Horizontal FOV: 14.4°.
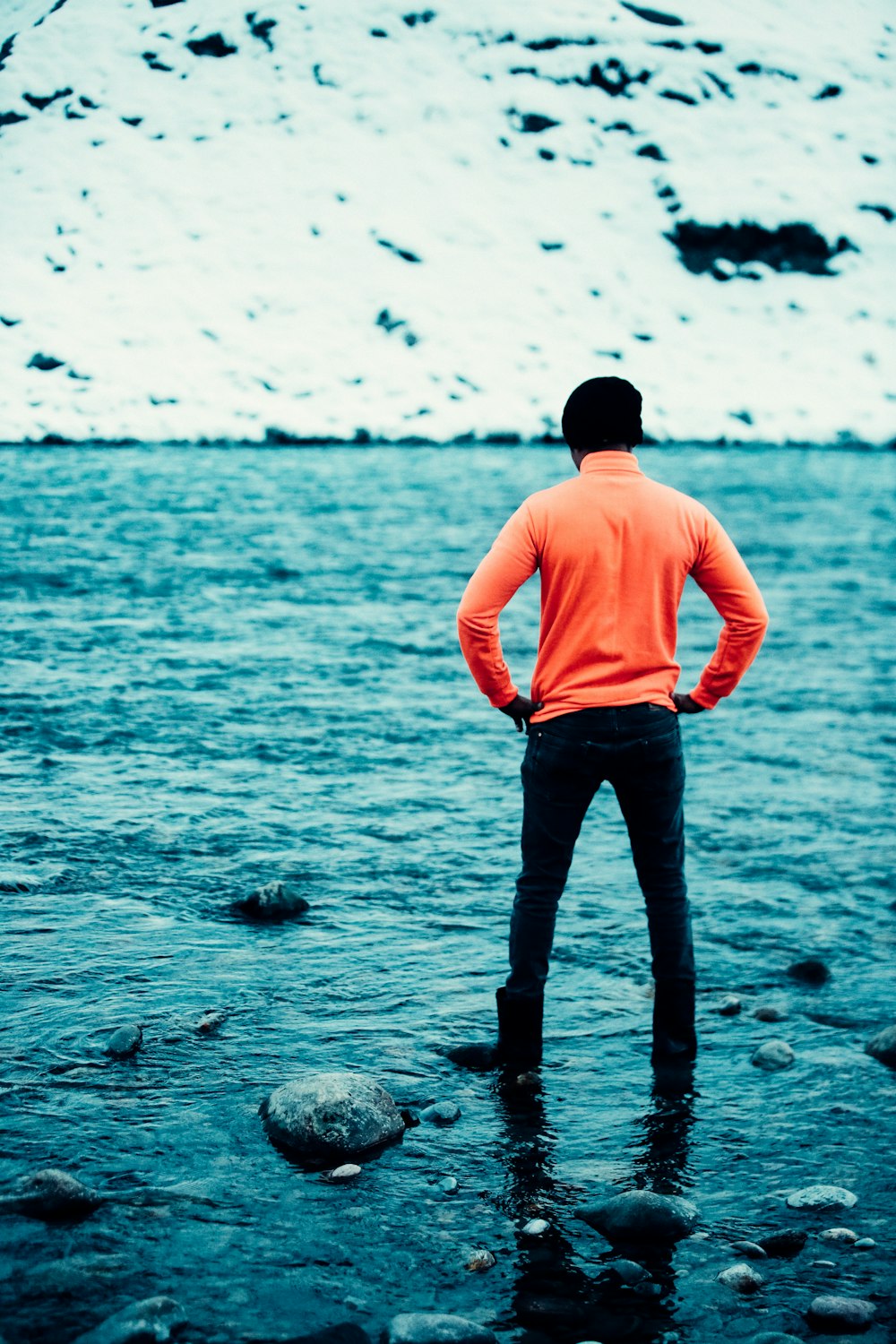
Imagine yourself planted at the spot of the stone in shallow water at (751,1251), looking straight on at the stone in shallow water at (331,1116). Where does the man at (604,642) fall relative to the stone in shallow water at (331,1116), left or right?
right

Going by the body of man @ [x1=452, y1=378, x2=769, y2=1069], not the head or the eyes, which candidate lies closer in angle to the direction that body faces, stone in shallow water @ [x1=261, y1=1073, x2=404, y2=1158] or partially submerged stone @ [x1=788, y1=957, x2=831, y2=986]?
the partially submerged stone

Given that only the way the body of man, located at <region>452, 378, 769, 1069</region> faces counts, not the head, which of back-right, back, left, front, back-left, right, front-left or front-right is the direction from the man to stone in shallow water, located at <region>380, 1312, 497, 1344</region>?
back

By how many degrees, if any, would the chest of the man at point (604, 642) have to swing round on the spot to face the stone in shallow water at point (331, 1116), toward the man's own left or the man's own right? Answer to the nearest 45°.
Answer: approximately 135° to the man's own left

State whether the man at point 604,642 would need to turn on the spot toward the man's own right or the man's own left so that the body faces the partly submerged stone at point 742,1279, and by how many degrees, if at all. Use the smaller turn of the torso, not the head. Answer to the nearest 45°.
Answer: approximately 180°

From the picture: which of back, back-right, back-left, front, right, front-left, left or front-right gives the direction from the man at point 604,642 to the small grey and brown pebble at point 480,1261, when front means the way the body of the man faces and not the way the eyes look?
back

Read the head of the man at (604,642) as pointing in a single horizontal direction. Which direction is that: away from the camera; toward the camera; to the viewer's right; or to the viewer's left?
away from the camera

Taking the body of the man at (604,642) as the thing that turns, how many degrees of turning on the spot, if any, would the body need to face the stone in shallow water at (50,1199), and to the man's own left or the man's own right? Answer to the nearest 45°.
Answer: approximately 135° to the man's own left

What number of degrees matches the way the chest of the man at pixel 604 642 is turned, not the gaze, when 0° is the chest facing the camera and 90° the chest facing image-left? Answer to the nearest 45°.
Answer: approximately 180°
